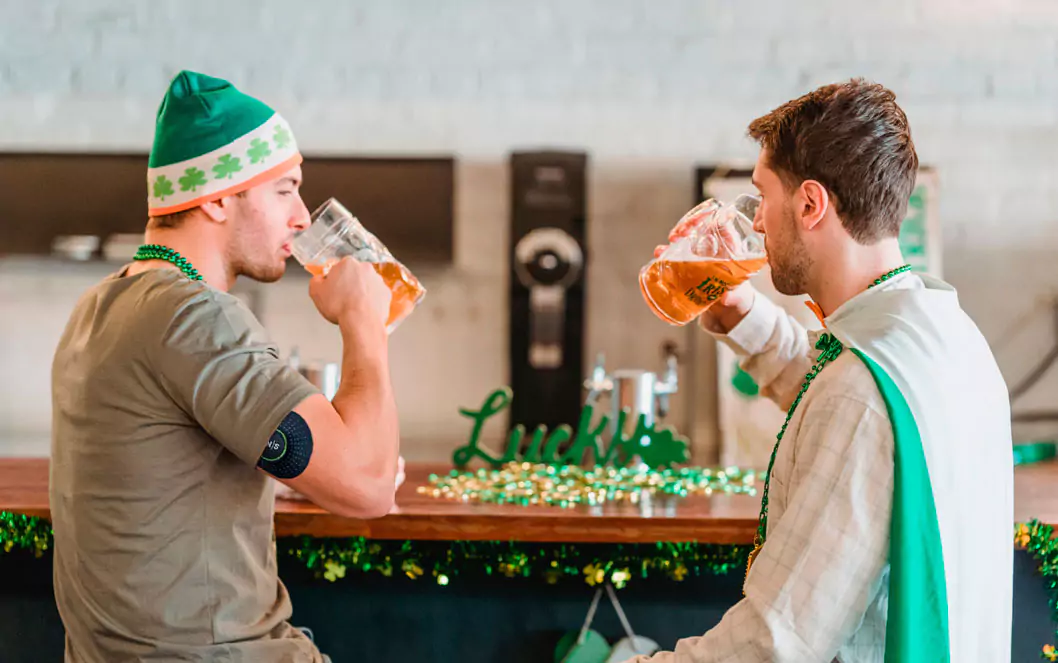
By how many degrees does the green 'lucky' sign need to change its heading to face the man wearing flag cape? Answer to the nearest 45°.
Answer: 0° — it already faces them

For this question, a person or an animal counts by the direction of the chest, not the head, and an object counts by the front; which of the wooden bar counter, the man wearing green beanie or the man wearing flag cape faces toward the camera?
the wooden bar counter

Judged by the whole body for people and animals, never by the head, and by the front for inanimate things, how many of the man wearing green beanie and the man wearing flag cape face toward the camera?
0

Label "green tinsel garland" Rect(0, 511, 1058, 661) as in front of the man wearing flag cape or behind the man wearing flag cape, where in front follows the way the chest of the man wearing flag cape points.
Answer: in front

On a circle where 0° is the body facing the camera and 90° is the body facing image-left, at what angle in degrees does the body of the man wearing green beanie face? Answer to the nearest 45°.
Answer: approximately 225°

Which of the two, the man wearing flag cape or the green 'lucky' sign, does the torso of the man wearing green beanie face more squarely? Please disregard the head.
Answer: the green 'lucky' sign

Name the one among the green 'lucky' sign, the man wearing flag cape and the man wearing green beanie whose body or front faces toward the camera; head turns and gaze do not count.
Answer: the green 'lucky' sign

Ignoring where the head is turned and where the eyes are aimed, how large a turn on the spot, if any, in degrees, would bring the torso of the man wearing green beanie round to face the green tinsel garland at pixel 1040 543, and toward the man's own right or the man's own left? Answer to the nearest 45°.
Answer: approximately 45° to the man's own right

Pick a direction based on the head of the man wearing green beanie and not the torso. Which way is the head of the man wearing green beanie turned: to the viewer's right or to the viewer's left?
to the viewer's right

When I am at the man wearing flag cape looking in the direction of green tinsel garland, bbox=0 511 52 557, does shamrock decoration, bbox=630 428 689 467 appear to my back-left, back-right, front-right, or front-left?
front-right

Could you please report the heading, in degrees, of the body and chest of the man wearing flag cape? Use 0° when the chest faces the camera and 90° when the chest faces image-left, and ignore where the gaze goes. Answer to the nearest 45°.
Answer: approximately 135°

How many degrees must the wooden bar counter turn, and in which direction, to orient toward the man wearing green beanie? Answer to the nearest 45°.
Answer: approximately 45° to its right

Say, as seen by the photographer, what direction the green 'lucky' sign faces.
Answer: facing the viewer

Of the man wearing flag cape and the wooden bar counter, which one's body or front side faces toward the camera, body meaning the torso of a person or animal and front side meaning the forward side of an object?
the wooden bar counter

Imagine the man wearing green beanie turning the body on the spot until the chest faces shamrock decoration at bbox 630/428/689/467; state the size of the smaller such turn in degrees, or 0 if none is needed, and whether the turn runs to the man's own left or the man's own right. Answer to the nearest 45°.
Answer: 0° — they already face it
